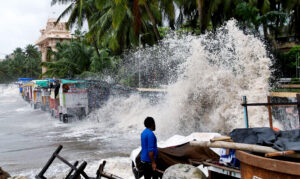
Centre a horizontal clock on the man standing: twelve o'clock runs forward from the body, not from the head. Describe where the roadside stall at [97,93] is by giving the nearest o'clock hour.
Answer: The roadside stall is roughly at 10 o'clock from the man standing.

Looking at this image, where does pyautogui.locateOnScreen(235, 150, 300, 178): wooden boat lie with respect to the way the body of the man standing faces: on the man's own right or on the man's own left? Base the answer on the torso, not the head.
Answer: on the man's own right

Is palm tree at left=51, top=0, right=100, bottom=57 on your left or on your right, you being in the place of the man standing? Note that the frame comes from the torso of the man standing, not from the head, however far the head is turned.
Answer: on your left

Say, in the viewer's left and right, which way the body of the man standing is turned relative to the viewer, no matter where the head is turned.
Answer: facing away from the viewer and to the right of the viewer

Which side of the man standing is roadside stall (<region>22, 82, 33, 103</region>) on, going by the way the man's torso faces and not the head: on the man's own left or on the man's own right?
on the man's own left

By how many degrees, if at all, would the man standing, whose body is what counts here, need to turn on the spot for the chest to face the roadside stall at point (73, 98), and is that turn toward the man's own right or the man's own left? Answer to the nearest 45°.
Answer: approximately 45° to the man's own left
